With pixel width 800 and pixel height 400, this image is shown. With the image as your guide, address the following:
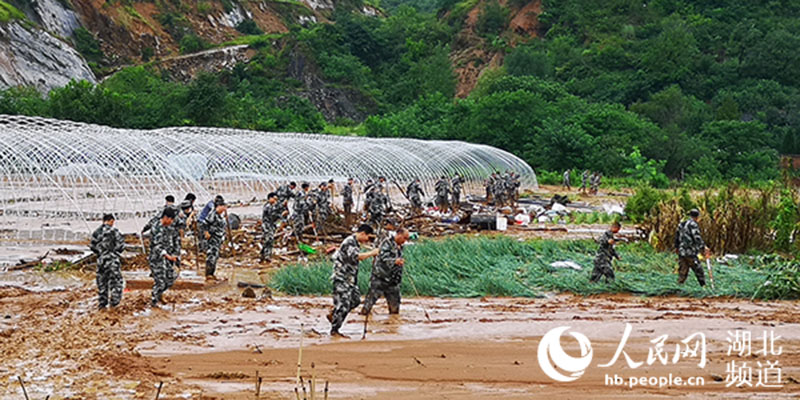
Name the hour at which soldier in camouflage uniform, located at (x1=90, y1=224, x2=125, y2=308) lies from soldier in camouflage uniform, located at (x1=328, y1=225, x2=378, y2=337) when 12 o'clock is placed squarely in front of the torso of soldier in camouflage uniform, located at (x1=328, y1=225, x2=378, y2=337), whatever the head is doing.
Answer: soldier in camouflage uniform, located at (x1=90, y1=224, x2=125, y2=308) is roughly at 7 o'clock from soldier in camouflage uniform, located at (x1=328, y1=225, x2=378, y2=337).

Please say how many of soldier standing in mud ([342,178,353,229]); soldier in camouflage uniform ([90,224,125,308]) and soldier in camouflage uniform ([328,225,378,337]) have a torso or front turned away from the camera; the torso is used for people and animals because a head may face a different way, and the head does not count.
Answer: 1

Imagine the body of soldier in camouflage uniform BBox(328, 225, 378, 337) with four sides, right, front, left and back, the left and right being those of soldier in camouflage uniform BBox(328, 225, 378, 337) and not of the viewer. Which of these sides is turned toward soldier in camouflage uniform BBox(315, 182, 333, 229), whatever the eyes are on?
left

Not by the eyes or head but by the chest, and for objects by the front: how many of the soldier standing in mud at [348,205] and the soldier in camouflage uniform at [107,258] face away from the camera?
1

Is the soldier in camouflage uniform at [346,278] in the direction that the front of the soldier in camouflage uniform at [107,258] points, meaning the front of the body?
no

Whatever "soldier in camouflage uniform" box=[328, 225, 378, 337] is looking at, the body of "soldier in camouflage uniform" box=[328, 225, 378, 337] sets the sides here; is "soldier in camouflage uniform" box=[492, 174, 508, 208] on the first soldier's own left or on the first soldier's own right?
on the first soldier's own left

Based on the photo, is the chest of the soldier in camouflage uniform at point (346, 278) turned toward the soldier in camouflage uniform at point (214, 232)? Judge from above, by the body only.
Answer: no

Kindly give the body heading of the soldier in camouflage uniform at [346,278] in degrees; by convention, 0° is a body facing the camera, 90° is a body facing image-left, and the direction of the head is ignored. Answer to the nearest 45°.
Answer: approximately 270°
